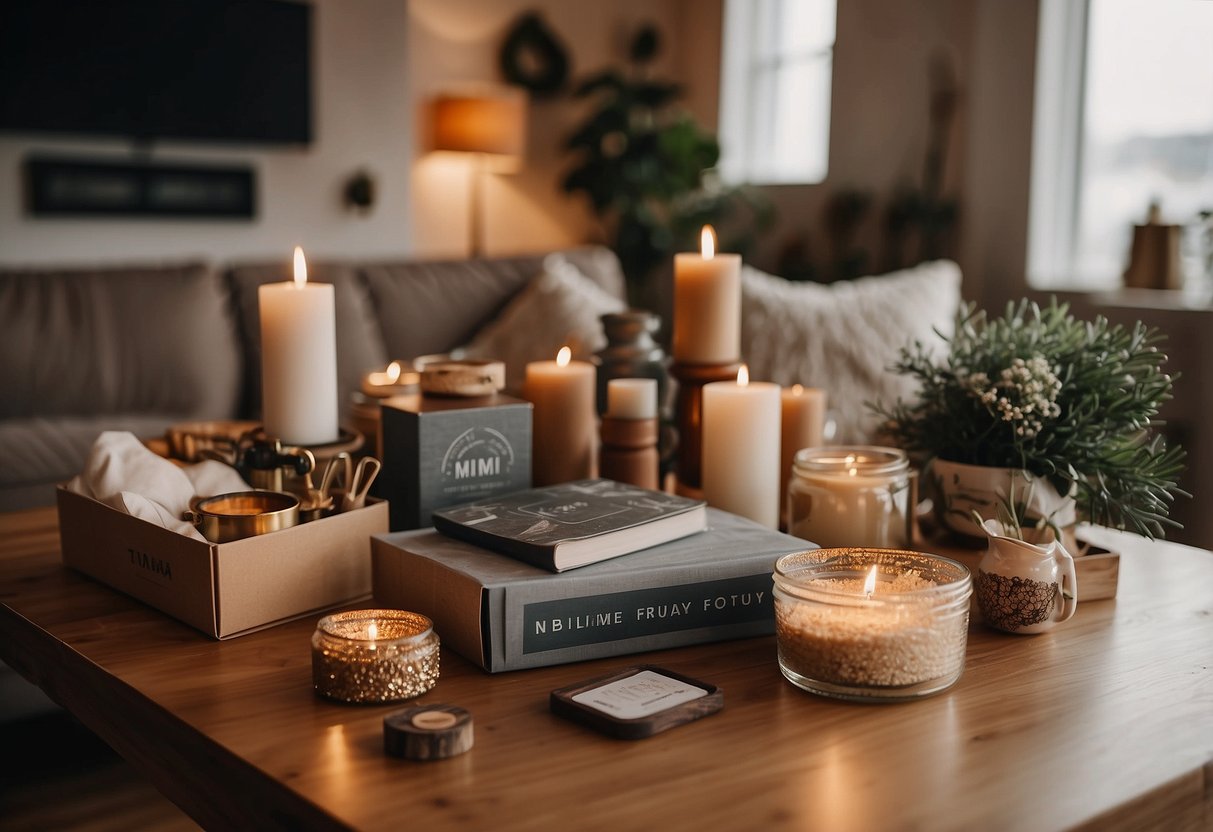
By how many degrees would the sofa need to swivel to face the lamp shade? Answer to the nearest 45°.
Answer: approximately 180°

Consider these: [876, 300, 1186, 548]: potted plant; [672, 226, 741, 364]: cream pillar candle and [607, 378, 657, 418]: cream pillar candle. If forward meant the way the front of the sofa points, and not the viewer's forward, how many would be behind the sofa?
0

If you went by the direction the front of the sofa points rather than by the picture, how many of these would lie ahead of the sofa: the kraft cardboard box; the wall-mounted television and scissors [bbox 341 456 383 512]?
2

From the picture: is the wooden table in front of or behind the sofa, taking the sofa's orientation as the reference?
in front

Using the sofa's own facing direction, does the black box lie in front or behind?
in front

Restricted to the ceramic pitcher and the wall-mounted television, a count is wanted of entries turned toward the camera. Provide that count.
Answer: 1

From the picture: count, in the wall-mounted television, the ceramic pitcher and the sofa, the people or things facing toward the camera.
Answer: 2

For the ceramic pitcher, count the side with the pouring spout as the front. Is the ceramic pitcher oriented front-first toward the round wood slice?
yes

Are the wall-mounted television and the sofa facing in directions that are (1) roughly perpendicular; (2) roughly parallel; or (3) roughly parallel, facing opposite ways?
roughly parallel

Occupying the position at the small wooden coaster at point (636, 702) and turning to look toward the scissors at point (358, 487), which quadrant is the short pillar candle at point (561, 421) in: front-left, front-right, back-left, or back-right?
front-right

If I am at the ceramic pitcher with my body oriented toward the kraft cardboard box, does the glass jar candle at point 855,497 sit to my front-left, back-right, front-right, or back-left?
front-right

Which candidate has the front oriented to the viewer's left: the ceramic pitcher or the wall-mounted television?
the ceramic pitcher

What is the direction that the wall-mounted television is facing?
toward the camera

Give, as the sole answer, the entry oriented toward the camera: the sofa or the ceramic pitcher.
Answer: the sofa

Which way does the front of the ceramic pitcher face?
to the viewer's left

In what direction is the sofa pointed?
toward the camera
